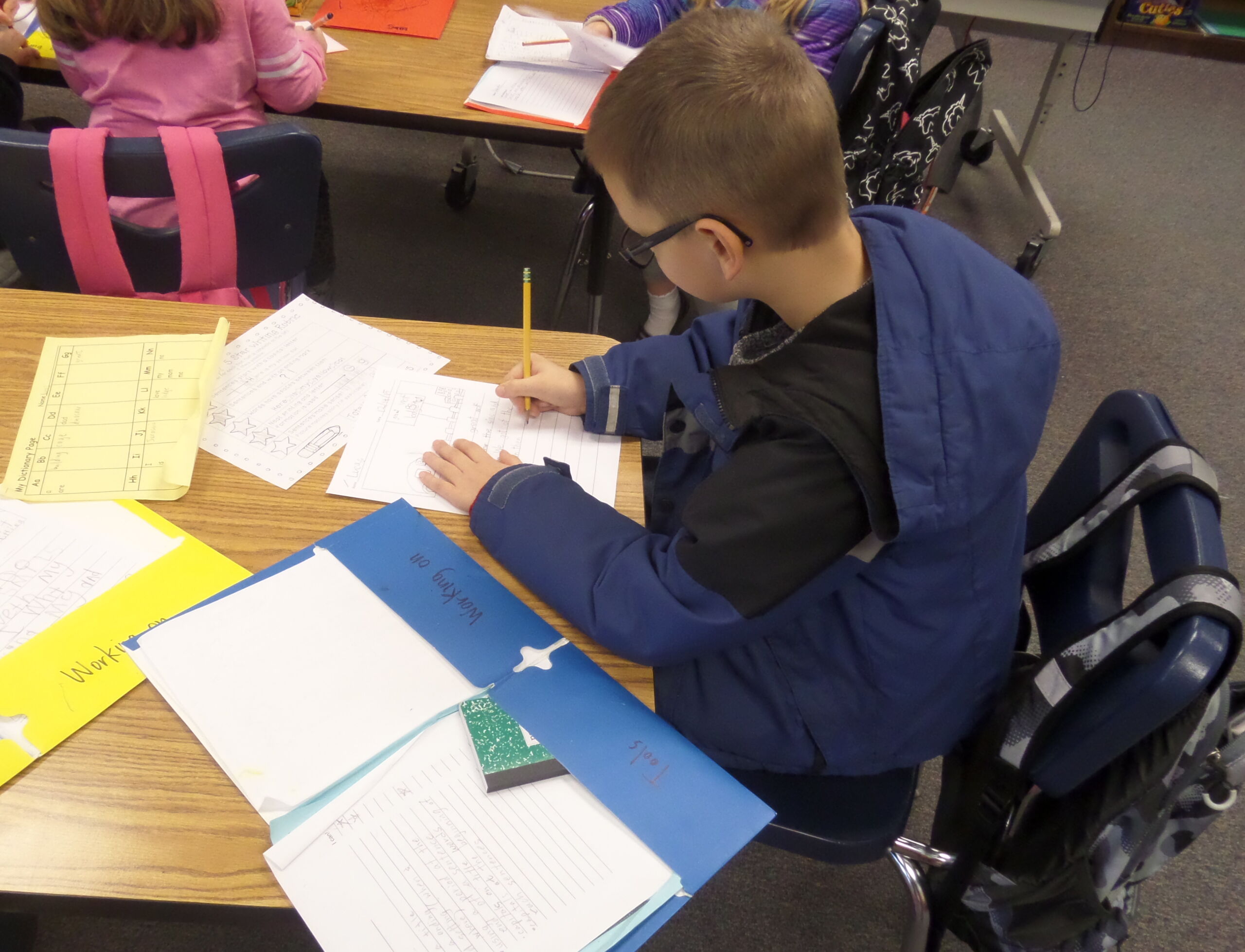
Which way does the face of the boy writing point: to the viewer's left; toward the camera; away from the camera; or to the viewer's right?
to the viewer's left

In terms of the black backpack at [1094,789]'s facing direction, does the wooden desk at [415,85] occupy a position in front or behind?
behind

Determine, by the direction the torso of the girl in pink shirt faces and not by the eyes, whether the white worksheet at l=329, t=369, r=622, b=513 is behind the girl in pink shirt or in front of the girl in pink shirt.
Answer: behind

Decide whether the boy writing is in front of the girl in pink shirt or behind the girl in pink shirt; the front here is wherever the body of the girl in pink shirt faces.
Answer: behind

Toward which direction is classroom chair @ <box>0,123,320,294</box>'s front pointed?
away from the camera

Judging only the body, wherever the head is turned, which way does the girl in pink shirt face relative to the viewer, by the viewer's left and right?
facing away from the viewer

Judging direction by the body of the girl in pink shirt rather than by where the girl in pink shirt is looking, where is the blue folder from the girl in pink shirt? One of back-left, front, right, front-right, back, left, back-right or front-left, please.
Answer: back

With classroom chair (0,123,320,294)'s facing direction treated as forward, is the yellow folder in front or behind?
behind

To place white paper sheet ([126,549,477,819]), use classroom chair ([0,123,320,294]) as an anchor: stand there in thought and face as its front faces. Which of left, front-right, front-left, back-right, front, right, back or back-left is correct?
back

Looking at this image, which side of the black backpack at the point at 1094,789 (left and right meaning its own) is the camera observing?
right
